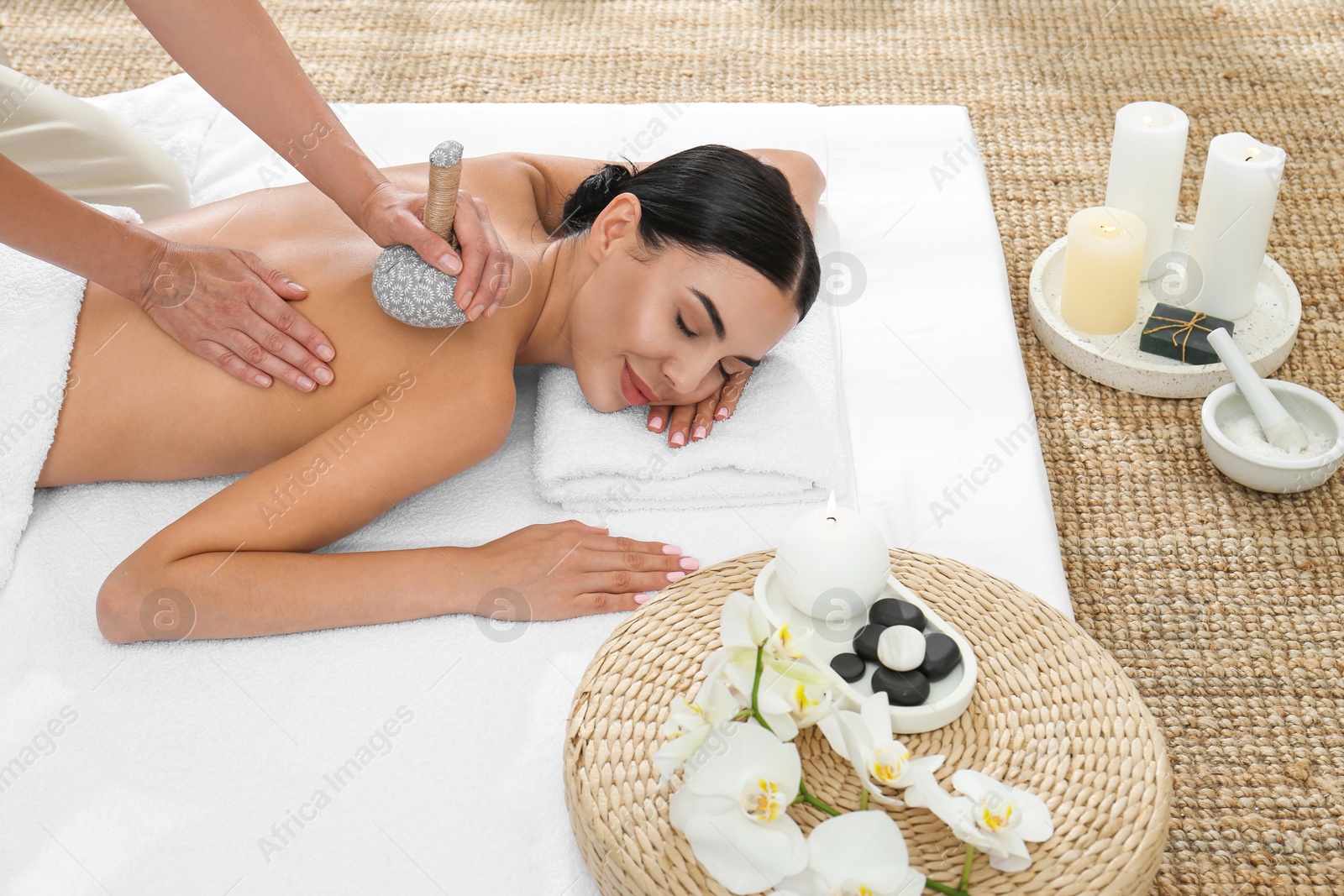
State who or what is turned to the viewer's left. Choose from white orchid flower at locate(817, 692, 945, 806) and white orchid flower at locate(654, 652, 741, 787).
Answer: white orchid flower at locate(654, 652, 741, 787)

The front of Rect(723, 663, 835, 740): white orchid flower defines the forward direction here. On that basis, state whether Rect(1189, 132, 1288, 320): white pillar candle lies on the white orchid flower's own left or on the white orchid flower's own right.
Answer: on the white orchid flower's own left

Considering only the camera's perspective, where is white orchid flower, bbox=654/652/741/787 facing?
facing to the left of the viewer

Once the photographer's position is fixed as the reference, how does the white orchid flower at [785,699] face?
facing the viewer and to the right of the viewer

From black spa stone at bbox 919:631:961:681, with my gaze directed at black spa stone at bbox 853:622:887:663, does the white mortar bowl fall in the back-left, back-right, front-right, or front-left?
back-right

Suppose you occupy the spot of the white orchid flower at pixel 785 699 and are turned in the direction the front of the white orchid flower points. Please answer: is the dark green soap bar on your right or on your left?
on your left

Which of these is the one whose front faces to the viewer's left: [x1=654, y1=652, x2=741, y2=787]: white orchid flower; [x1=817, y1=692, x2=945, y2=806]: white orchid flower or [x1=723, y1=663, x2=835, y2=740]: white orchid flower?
[x1=654, y1=652, x2=741, y2=787]: white orchid flower

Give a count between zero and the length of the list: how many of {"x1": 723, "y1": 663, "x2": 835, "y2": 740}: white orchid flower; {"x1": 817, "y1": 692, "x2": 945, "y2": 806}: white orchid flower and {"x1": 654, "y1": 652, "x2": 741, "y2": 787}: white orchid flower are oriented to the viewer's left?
1
